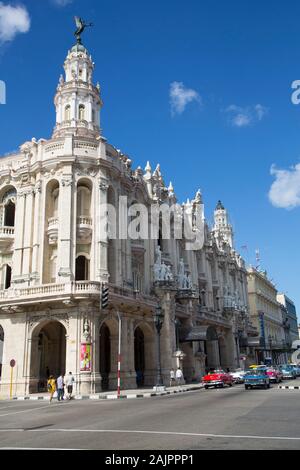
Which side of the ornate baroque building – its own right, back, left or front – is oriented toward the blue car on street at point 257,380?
front

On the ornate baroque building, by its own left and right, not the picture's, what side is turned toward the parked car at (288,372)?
left

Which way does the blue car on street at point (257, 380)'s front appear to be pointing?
toward the camera

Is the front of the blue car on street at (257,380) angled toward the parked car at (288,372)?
no

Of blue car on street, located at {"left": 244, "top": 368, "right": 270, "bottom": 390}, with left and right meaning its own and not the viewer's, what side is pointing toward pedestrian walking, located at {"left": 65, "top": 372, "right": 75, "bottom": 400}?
right

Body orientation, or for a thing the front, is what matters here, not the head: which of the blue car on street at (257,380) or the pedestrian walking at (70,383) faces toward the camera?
the blue car on street

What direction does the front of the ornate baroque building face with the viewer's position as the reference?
facing the viewer and to the right of the viewer
